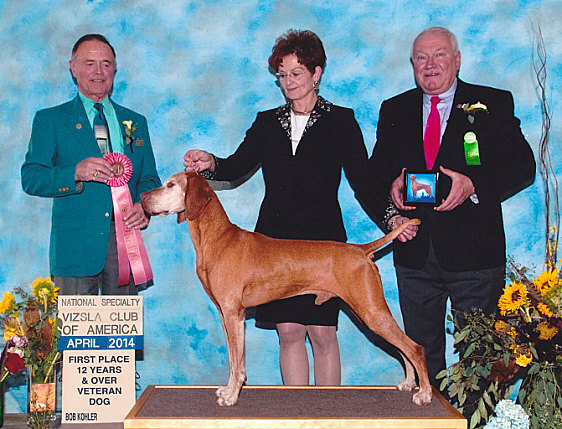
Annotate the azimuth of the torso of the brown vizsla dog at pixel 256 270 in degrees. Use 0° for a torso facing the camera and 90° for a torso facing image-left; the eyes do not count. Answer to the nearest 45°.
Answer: approximately 90°

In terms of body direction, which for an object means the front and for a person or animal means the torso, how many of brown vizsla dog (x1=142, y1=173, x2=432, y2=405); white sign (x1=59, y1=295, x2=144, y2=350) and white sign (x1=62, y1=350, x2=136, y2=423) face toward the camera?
2

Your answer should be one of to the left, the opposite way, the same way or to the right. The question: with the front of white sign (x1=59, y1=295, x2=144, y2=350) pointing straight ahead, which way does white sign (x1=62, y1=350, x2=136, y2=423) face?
the same way

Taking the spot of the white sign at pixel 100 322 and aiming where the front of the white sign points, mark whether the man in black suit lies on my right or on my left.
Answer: on my left

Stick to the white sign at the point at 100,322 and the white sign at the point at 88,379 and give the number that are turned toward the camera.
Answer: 2

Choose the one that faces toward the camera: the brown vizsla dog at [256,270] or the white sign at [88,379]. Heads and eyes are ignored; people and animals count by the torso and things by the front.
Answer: the white sign

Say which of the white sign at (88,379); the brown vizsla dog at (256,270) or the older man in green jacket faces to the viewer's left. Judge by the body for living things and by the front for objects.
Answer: the brown vizsla dog

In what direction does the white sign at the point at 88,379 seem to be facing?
toward the camera

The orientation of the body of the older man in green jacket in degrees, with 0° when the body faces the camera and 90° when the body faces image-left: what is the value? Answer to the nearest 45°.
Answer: approximately 315°

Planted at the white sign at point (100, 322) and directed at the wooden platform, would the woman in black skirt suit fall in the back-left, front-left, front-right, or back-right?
front-left

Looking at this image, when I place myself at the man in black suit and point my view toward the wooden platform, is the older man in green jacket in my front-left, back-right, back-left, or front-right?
front-right

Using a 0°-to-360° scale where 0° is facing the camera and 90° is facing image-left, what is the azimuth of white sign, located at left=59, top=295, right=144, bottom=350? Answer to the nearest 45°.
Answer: approximately 0°

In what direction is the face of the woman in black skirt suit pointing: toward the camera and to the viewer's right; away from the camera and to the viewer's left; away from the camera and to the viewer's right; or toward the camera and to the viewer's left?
toward the camera and to the viewer's left

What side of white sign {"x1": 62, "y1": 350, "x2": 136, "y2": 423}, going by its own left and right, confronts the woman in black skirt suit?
left
